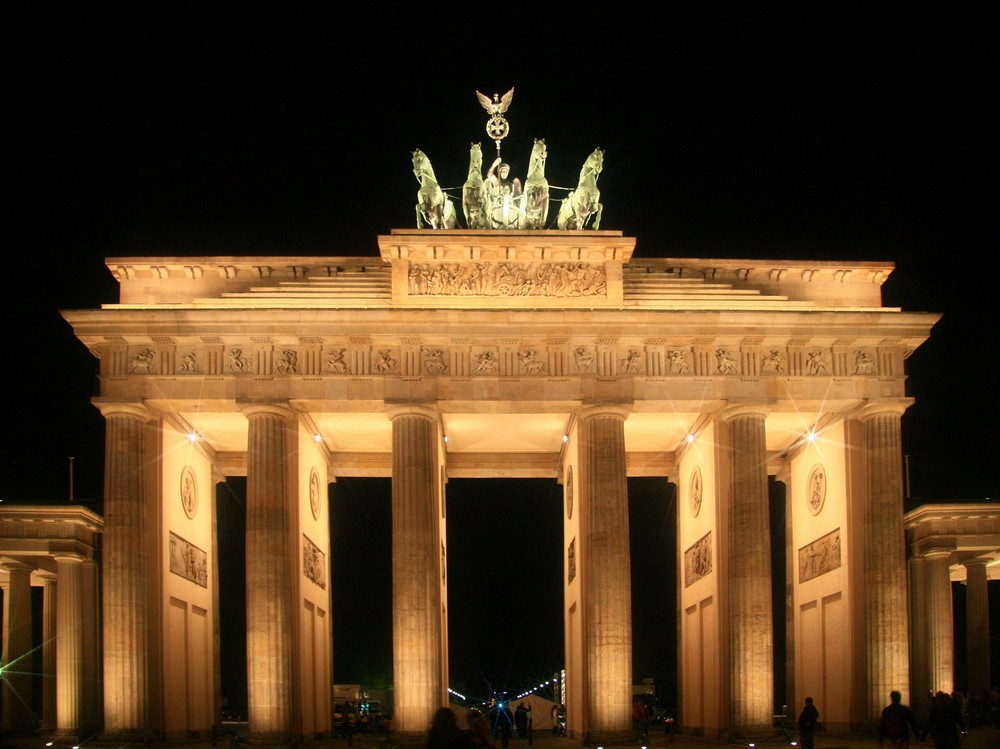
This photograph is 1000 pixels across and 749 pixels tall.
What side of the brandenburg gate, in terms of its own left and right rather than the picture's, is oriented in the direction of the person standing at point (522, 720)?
back

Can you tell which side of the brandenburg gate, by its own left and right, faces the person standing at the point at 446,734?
front

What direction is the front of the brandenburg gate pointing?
toward the camera

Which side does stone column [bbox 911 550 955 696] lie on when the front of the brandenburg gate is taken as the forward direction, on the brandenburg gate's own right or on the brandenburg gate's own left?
on the brandenburg gate's own left

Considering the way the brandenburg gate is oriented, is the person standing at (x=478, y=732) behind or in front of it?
in front

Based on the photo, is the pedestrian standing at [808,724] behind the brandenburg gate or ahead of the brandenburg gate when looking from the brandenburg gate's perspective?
ahead
